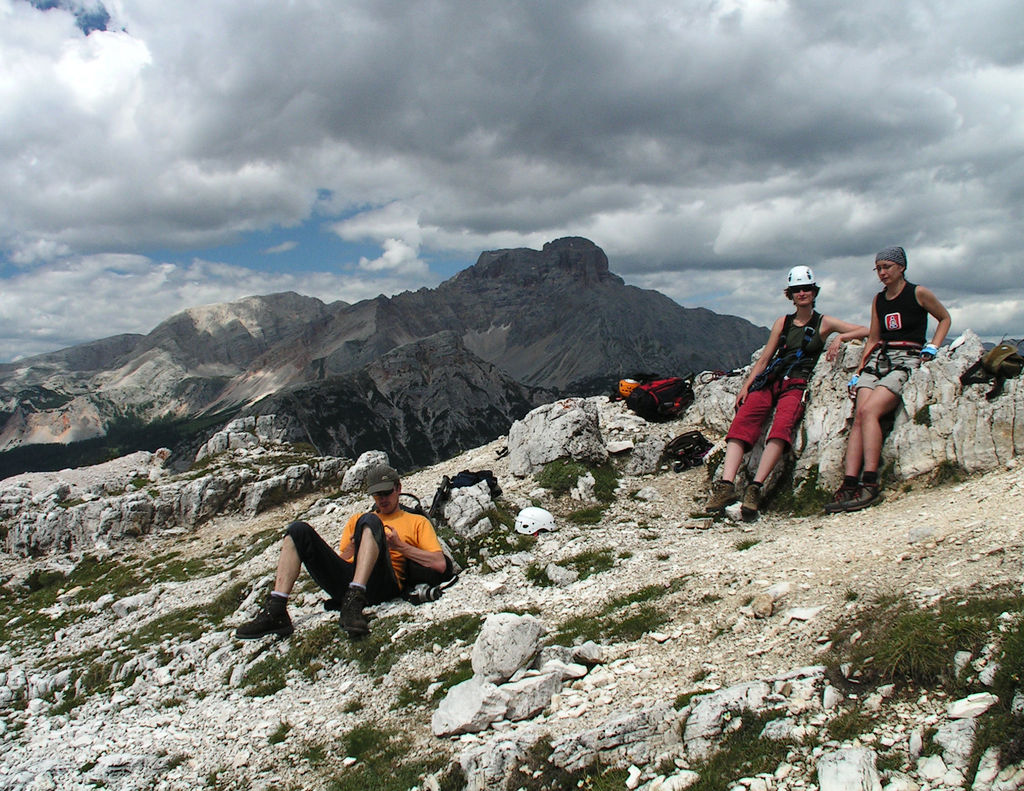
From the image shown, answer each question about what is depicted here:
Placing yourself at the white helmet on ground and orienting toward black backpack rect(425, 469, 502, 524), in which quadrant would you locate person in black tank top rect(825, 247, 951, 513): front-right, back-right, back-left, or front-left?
back-right

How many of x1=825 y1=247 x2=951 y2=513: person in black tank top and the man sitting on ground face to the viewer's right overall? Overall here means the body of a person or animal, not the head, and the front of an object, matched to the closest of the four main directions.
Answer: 0

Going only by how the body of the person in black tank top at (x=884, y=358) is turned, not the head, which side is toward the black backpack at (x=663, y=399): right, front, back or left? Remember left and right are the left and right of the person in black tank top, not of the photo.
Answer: right

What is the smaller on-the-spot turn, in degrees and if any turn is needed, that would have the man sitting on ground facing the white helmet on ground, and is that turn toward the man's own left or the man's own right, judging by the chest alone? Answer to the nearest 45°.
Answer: approximately 180°

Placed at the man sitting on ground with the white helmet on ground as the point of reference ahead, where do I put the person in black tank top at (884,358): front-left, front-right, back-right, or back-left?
front-right

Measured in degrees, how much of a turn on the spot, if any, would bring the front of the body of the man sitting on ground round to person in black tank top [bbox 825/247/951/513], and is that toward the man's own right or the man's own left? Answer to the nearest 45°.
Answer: approximately 135° to the man's own left

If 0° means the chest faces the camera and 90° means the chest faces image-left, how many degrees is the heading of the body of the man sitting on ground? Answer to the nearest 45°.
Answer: approximately 45°

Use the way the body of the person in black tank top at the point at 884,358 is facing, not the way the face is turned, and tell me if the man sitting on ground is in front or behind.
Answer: in front

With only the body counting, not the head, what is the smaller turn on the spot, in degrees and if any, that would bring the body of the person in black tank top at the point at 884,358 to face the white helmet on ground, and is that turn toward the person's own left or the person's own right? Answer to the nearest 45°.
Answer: approximately 45° to the person's own right

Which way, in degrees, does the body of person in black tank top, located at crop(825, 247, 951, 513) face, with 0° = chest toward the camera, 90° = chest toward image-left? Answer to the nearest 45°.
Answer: approximately 45°

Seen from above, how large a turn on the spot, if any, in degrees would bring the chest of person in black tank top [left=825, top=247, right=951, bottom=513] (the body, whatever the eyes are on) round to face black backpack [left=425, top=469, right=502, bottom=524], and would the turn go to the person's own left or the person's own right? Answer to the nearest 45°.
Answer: approximately 45° to the person's own right
